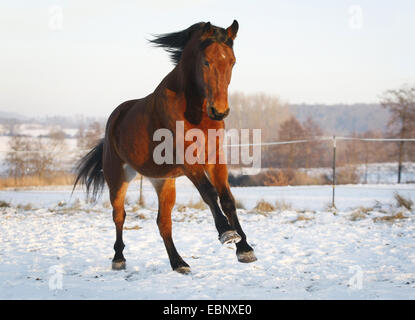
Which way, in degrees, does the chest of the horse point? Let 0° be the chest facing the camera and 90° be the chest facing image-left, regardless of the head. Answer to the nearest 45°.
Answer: approximately 315°
